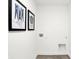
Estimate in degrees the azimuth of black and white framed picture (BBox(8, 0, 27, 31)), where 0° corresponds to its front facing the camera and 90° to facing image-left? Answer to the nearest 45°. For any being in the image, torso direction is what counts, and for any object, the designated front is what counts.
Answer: approximately 315°
